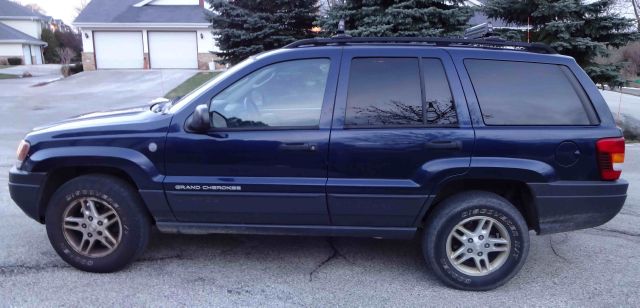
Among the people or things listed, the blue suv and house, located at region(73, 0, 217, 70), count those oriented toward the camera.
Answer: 1

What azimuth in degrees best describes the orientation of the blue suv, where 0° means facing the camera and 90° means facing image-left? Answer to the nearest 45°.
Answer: approximately 90°

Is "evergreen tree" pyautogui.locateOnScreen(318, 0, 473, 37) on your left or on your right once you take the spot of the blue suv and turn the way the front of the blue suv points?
on your right

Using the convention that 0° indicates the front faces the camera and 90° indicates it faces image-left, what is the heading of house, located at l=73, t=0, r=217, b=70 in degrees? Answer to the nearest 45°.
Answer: approximately 0°

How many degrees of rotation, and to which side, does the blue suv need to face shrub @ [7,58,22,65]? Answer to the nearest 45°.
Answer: approximately 45° to its right

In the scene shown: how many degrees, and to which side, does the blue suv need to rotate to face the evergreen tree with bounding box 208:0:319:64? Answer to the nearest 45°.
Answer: approximately 90° to its right

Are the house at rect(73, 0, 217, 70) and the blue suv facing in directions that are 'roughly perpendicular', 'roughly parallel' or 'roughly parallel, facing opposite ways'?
roughly perpendicular

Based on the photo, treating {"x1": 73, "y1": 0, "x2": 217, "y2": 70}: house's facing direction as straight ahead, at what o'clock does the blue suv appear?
The blue suv is roughly at 12 o'clock from the house.
